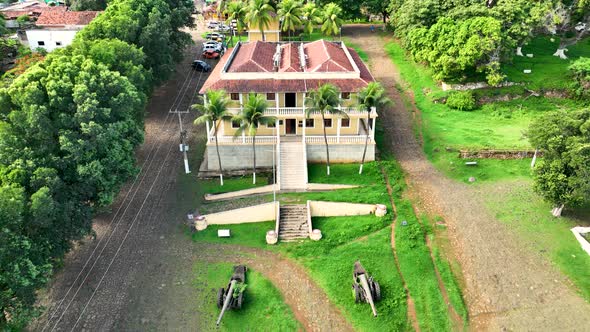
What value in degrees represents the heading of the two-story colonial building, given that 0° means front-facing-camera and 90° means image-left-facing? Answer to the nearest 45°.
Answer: approximately 0°

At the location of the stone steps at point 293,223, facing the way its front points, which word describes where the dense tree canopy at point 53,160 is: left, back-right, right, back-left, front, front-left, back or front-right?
right

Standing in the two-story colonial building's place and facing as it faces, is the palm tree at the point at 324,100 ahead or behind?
ahead

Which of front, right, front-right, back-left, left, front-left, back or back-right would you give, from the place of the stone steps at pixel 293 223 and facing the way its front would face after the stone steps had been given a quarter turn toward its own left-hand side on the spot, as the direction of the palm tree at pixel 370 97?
front-left

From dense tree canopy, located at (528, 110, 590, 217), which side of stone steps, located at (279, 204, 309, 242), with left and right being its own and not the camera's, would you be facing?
left

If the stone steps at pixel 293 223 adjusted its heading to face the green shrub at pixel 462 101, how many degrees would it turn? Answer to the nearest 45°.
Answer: approximately 135° to its left

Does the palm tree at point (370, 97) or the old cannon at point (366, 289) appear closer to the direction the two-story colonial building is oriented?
the old cannon

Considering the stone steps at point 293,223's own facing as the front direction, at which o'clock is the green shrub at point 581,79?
The green shrub is roughly at 8 o'clock from the stone steps.

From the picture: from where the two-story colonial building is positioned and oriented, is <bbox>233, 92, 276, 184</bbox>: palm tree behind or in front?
in front

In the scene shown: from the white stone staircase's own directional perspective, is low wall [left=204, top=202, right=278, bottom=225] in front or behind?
in front
